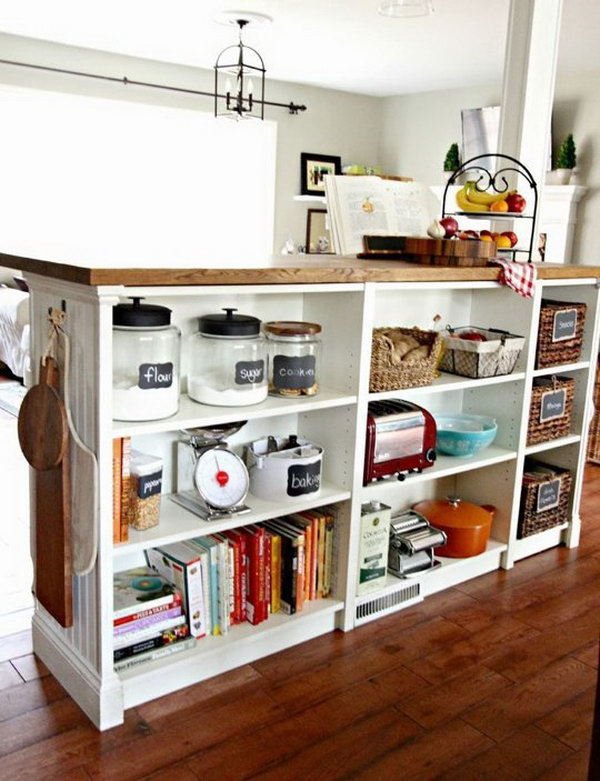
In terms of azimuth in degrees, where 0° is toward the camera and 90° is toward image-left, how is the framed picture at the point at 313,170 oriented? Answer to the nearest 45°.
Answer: approximately 315°

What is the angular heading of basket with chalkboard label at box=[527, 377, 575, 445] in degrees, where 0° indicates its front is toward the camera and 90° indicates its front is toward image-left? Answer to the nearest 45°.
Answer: approximately 315°

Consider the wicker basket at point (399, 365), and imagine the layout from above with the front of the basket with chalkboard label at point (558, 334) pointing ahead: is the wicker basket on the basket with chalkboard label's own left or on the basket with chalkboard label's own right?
on the basket with chalkboard label's own right

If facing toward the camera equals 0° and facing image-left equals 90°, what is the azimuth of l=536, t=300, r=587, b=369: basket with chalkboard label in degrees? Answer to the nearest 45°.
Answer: approximately 315°

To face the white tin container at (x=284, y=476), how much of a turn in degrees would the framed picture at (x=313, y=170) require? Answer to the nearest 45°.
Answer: approximately 45° to its right

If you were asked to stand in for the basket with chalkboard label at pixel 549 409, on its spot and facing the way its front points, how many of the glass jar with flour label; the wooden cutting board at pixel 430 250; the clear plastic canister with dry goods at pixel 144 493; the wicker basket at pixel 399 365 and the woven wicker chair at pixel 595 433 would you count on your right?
4

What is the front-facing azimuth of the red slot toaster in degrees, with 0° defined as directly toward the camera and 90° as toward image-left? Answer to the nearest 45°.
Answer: approximately 315°

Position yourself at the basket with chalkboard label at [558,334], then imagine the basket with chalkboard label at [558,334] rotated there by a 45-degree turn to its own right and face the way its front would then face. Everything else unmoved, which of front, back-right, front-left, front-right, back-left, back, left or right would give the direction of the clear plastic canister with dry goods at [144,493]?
front-right

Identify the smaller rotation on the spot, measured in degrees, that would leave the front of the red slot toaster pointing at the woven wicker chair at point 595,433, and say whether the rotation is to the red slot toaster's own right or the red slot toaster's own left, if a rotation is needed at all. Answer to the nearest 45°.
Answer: approximately 90° to the red slot toaster's own left

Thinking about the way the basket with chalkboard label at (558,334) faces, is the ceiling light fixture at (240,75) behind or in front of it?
behind
